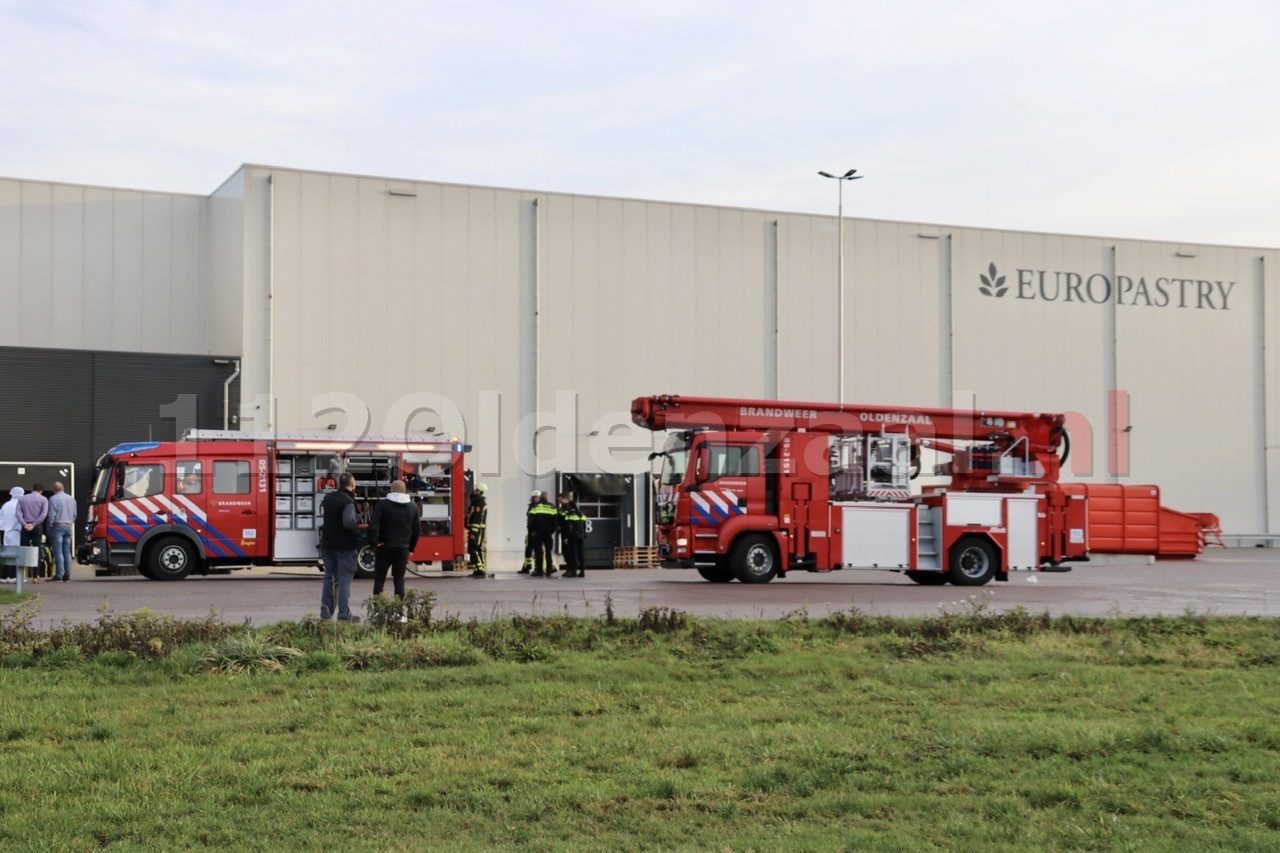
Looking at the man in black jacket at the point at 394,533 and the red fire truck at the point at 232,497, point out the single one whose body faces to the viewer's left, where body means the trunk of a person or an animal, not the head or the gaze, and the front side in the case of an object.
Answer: the red fire truck

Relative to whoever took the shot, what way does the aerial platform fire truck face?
facing to the left of the viewer

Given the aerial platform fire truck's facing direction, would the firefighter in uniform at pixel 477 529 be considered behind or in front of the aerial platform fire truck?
in front

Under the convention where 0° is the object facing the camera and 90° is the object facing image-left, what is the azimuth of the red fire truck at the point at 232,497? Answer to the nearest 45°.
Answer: approximately 90°

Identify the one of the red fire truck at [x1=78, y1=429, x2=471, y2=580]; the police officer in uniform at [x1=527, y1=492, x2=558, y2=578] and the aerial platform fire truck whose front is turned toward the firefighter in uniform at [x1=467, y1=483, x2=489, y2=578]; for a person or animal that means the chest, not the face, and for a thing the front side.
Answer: the aerial platform fire truck

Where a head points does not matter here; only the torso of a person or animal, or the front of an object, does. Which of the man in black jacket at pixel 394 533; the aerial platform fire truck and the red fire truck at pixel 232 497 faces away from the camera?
the man in black jacket

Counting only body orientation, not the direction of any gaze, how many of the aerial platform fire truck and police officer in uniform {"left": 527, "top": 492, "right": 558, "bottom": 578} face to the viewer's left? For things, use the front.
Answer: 1

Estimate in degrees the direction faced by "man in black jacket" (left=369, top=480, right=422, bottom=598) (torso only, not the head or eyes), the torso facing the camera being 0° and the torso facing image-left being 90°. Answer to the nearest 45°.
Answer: approximately 180°
